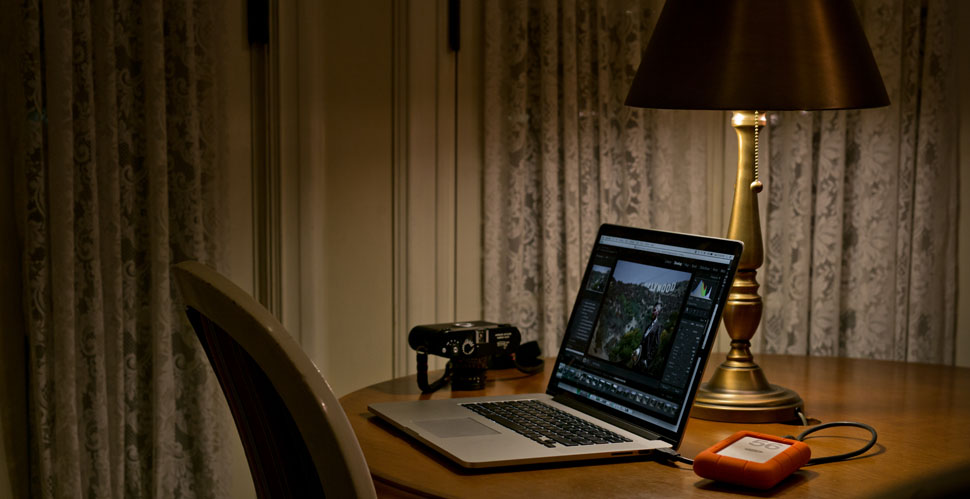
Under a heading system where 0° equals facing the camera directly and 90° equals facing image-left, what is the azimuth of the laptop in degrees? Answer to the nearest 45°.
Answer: approximately 45°

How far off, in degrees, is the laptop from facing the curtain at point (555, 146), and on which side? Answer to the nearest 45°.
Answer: approximately 135° to its right
